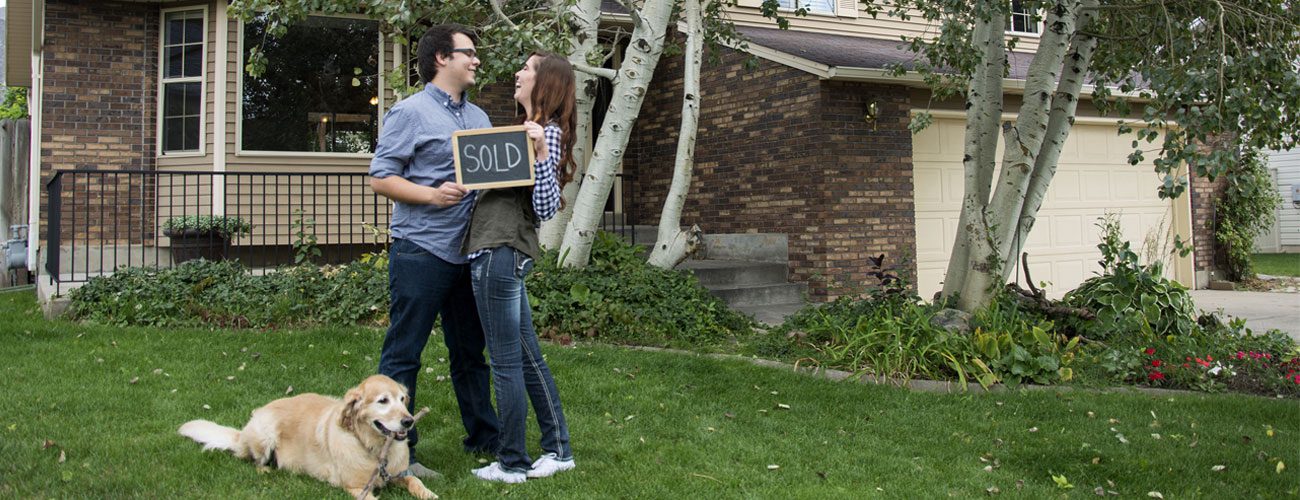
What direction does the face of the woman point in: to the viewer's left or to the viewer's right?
to the viewer's left

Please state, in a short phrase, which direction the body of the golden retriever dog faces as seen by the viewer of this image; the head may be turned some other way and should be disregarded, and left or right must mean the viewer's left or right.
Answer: facing the viewer and to the right of the viewer

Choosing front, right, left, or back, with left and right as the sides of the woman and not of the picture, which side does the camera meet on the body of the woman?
left

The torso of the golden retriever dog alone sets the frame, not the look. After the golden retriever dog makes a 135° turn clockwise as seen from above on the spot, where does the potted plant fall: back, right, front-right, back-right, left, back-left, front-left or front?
right

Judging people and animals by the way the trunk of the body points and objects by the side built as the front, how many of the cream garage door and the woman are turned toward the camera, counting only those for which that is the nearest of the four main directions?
1

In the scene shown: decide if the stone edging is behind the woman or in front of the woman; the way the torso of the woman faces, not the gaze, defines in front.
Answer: behind

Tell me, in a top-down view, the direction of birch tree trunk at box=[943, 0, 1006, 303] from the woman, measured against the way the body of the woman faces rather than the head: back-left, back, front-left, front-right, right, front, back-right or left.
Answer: back-right

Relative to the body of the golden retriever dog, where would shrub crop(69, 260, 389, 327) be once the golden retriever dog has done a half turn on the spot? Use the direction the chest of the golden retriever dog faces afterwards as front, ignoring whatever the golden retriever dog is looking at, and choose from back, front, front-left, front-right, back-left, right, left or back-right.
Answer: front-right

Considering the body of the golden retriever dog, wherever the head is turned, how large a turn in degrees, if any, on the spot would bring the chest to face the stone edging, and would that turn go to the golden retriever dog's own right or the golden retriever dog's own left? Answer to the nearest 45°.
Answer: approximately 45° to the golden retriever dog's own left

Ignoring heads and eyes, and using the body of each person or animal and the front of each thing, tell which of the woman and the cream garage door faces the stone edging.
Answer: the cream garage door

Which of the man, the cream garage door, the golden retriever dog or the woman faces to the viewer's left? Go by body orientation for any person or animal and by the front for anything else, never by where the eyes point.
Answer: the woman

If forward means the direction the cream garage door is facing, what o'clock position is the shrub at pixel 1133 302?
The shrub is roughly at 12 o'clock from the cream garage door.

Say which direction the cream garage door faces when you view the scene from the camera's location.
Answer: facing the viewer

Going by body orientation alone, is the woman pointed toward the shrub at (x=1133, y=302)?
no

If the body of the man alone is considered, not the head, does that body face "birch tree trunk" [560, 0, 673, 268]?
no

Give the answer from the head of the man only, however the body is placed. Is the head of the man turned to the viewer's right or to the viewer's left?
to the viewer's right

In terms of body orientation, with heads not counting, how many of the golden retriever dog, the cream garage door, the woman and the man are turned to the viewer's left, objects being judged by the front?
1

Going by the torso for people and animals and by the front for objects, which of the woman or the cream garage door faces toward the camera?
the cream garage door
